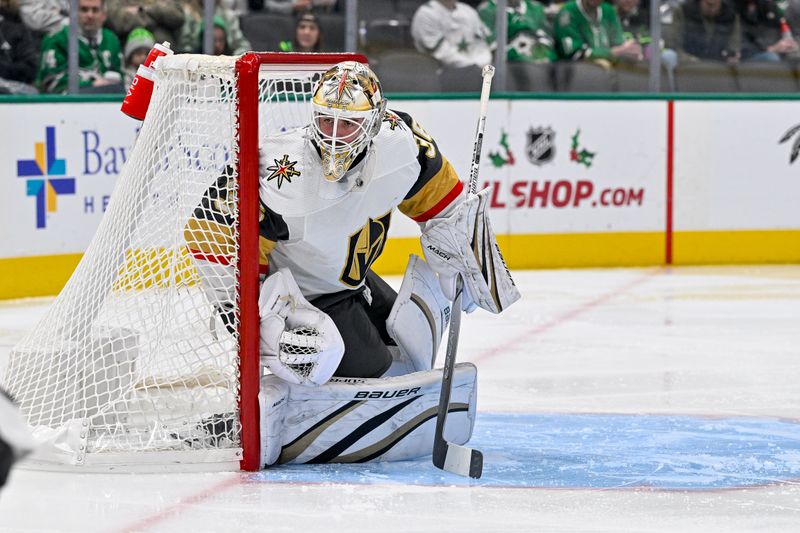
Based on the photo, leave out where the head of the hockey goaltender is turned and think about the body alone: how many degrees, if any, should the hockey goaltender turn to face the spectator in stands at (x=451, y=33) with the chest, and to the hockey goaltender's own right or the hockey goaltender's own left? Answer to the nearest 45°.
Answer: approximately 135° to the hockey goaltender's own left

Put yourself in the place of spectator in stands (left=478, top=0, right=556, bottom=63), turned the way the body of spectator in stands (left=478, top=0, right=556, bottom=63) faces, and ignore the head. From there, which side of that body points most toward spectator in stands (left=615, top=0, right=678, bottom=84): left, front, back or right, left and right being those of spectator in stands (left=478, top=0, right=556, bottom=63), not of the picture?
left

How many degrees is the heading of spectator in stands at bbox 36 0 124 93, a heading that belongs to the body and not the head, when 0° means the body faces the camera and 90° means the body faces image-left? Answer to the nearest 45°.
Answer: approximately 0°

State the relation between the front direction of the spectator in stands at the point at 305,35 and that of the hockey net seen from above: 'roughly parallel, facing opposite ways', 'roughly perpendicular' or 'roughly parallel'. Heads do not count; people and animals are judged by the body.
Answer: roughly perpendicular

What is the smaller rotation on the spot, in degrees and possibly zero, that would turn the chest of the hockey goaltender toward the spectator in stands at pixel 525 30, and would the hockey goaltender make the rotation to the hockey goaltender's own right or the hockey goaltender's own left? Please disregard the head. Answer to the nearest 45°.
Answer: approximately 135° to the hockey goaltender's own left

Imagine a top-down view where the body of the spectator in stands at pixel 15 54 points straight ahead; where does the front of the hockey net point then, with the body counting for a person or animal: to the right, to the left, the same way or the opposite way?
to the left

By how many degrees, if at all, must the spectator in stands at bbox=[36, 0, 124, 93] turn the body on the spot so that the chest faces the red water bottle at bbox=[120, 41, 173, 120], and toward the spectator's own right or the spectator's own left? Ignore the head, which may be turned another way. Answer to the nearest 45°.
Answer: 0° — they already face it

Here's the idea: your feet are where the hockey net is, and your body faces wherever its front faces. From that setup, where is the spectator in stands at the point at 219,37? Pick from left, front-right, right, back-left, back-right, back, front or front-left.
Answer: left

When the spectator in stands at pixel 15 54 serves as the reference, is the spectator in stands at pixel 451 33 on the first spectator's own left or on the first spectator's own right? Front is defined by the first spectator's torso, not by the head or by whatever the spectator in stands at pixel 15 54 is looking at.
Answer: on the first spectator's own left

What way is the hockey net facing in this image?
to the viewer's right
